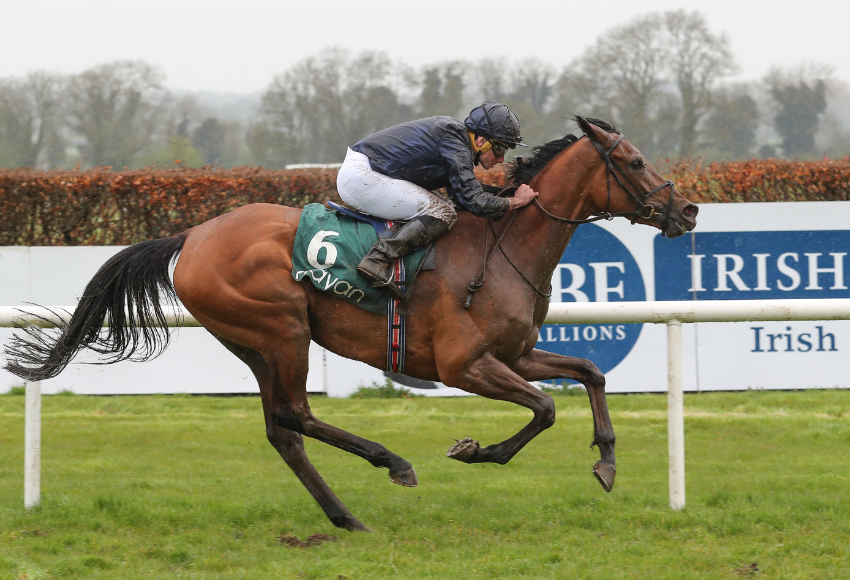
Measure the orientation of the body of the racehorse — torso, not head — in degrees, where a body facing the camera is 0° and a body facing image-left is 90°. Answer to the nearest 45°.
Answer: approximately 270°

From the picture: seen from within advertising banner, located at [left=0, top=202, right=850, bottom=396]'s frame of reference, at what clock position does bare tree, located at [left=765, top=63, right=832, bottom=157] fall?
The bare tree is roughly at 7 o'clock from the advertising banner.

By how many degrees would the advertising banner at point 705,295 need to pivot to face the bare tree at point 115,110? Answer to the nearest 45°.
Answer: approximately 135° to its right

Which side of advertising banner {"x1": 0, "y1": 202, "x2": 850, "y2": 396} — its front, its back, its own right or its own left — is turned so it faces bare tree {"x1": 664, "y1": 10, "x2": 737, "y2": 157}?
back

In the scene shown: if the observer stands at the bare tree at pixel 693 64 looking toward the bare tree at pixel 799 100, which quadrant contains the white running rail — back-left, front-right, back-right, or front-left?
back-right

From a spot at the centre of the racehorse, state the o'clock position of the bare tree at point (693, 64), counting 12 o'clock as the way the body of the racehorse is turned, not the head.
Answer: The bare tree is roughly at 10 o'clock from the racehorse.

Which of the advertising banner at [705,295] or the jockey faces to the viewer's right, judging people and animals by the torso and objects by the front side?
the jockey

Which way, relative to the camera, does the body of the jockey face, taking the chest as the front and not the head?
to the viewer's right

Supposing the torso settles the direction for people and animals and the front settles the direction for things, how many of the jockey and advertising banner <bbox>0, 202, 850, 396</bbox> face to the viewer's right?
1

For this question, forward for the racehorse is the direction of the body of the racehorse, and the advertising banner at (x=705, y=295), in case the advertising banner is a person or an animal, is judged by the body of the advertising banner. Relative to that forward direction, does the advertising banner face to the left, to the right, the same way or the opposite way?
to the right

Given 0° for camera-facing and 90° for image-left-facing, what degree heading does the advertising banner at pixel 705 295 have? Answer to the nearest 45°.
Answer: approximately 0°
